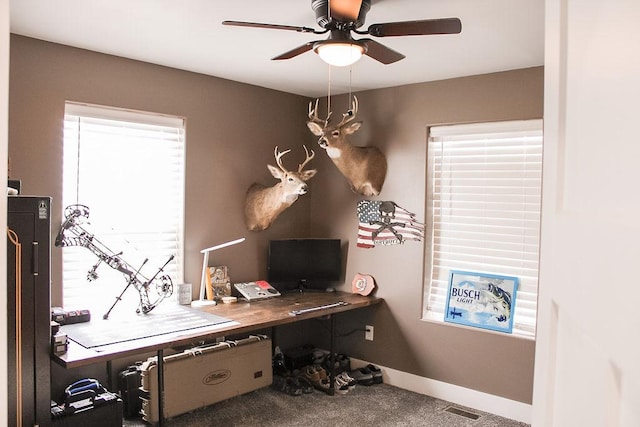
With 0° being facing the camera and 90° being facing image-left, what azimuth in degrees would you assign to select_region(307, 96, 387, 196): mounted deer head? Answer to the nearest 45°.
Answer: approximately 45°

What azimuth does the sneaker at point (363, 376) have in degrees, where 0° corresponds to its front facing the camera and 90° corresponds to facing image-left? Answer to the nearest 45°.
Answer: approximately 45°

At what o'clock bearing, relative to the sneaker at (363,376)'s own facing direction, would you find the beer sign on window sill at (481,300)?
The beer sign on window sill is roughly at 8 o'clock from the sneaker.

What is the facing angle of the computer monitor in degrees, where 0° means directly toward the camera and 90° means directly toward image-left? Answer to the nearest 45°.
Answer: approximately 0°

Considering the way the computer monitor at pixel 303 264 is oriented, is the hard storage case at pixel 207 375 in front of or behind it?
in front
